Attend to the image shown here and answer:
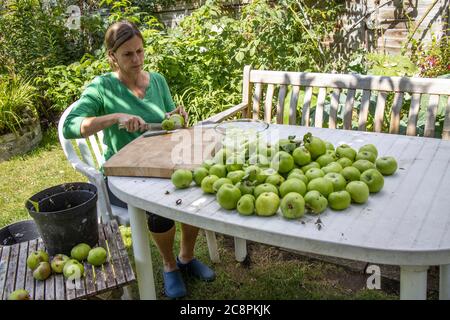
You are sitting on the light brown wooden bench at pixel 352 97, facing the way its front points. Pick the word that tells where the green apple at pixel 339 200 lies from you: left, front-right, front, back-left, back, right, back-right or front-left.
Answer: front-left

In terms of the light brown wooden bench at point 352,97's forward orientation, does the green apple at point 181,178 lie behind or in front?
in front

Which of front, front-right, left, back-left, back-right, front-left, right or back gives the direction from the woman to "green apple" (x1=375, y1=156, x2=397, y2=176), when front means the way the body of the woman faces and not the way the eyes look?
front

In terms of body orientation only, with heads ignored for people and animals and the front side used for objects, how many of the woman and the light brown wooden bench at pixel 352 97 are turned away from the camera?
0

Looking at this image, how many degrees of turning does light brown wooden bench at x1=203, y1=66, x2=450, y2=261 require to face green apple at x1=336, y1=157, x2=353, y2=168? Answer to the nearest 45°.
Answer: approximately 45° to its left

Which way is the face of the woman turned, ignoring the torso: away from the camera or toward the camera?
toward the camera

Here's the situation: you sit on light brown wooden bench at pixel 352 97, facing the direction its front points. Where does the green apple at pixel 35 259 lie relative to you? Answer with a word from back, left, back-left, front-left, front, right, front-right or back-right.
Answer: front

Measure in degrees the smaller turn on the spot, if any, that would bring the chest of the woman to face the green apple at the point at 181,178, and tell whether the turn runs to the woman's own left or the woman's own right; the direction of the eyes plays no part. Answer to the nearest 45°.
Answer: approximately 45° to the woman's own right

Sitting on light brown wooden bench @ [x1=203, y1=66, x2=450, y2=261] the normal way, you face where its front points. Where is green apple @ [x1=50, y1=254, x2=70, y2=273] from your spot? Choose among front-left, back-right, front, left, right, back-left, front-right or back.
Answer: front

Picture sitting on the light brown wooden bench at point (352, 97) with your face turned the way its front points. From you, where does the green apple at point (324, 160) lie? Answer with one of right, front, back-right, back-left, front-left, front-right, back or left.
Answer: front-left

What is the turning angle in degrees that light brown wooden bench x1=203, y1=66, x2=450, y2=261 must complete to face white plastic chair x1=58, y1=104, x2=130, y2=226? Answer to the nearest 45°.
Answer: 0° — it already faces it

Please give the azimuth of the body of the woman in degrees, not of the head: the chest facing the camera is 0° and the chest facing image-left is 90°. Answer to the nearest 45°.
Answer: approximately 315°

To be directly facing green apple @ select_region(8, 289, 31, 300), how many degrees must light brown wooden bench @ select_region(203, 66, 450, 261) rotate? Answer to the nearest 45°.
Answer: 0° — it already faces it

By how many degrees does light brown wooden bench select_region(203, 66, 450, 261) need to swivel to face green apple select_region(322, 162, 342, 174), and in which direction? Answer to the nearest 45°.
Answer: approximately 45° to its left

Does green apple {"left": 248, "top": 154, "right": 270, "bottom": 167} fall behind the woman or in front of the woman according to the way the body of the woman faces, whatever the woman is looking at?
in front

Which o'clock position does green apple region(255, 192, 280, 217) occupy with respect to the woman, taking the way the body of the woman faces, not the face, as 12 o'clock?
The green apple is roughly at 1 o'clock from the woman.
